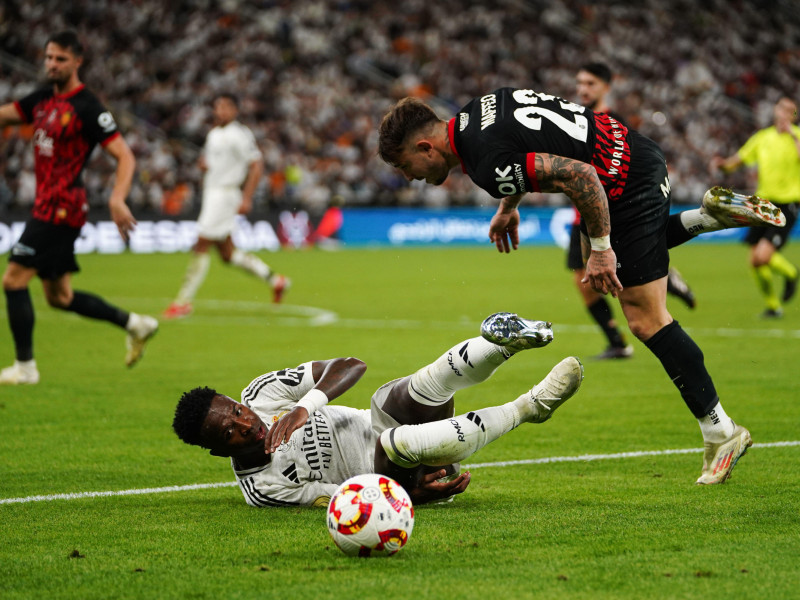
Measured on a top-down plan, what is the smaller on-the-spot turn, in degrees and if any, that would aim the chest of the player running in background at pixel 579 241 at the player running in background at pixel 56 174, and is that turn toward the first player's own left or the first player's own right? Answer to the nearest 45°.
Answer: approximately 45° to the first player's own right

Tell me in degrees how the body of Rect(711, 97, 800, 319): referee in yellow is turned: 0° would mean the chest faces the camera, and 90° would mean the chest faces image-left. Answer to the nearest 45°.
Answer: approximately 45°

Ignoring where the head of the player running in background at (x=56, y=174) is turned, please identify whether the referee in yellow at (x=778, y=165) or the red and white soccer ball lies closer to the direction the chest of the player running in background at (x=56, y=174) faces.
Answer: the red and white soccer ball

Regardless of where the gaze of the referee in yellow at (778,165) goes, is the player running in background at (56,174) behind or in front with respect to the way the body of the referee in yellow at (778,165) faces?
in front

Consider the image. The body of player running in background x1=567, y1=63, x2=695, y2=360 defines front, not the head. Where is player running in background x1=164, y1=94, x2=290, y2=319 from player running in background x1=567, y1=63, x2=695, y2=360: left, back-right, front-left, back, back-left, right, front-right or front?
right

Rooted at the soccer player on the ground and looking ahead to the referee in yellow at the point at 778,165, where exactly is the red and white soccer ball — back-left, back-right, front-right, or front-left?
back-right

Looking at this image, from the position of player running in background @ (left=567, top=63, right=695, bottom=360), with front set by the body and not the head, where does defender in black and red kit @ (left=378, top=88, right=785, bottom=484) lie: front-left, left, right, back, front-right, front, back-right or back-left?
front-left

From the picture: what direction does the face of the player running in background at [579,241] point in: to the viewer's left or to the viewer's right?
to the viewer's left
